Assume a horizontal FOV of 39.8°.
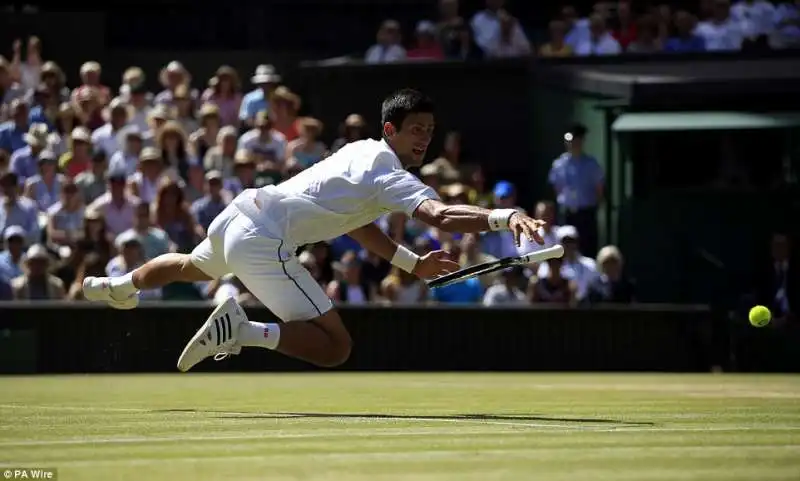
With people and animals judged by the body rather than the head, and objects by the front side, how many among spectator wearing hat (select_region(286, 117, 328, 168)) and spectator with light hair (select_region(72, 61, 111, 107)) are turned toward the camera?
2

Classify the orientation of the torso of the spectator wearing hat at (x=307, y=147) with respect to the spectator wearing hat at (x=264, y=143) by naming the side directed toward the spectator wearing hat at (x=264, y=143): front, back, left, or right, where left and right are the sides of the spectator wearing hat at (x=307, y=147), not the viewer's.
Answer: right

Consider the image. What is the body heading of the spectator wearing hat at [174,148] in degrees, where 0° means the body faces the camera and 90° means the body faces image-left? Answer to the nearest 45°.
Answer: approximately 0°

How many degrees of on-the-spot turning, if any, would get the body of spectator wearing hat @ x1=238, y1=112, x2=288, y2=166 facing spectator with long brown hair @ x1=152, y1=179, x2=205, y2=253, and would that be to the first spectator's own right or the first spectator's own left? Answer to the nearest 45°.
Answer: approximately 45° to the first spectator's own right

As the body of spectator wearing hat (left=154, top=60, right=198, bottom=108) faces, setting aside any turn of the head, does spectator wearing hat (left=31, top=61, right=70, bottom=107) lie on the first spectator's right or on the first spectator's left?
on the first spectator's right

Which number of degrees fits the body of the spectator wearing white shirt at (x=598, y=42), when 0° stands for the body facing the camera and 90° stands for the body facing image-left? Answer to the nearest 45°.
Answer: approximately 0°

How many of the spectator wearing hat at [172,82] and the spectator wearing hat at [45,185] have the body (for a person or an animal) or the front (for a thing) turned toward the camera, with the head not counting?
2
